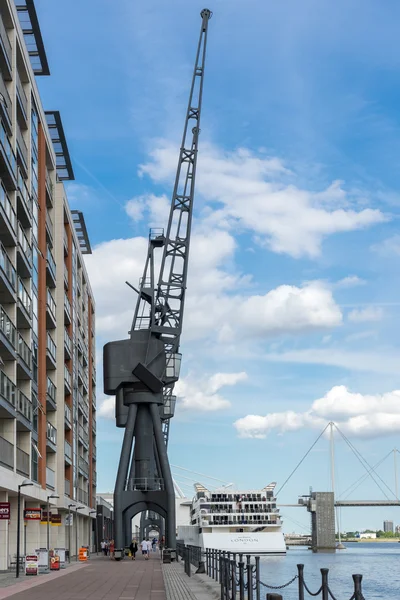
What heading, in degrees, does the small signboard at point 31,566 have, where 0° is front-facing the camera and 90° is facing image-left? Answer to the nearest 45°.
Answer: approximately 0°

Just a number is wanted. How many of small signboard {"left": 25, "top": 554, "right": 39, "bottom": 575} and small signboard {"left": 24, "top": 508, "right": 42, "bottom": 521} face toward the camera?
2

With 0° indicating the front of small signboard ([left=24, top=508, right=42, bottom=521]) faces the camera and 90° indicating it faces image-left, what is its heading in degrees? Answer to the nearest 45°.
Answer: approximately 0°

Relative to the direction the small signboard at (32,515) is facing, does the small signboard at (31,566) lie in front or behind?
in front

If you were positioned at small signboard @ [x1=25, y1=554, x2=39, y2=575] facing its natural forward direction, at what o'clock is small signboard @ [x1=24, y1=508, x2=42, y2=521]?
small signboard @ [x1=24, y1=508, x2=42, y2=521] is roughly at 6 o'clock from small signboard @ [x1=25, y1=554, x2=39, y2=575].

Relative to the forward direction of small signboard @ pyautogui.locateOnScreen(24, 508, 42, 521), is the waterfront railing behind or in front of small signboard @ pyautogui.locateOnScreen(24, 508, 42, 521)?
in front

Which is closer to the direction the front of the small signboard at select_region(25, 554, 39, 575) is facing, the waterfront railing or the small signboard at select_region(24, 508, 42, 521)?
the waterfront railing
